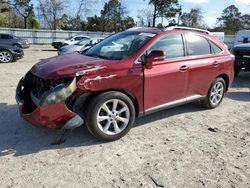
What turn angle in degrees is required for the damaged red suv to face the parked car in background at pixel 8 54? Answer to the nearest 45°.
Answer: approximately 90° to its right

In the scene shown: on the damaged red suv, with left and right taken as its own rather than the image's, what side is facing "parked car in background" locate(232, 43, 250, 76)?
back

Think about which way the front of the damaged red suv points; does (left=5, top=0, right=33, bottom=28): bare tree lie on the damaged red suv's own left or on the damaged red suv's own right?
on the damaged red suv's own right

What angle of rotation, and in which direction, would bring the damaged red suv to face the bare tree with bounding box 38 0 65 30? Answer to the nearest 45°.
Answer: approximately 135° to its right

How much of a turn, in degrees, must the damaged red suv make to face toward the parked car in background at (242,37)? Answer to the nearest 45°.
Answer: approximately 180°

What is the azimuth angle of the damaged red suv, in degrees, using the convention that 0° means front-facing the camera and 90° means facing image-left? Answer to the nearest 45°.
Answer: approximately 45°
